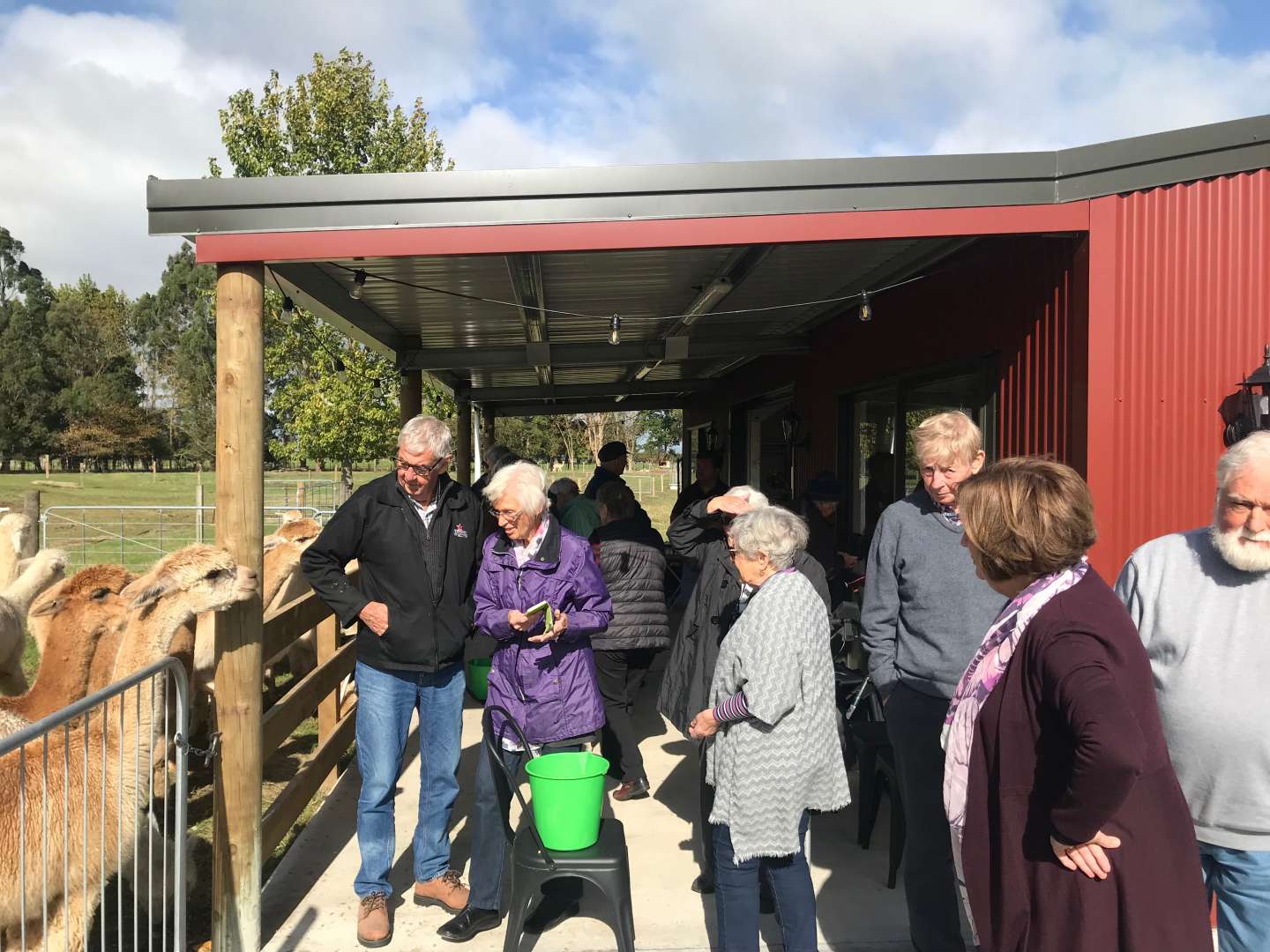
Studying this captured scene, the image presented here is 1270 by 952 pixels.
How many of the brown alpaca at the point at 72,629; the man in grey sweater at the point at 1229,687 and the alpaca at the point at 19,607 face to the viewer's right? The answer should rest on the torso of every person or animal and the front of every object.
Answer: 2

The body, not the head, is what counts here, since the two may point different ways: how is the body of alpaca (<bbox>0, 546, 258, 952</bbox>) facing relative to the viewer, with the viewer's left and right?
facing to the right of the viewer

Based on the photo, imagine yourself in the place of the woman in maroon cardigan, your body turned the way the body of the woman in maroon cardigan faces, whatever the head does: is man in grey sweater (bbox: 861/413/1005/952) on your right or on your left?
on your right

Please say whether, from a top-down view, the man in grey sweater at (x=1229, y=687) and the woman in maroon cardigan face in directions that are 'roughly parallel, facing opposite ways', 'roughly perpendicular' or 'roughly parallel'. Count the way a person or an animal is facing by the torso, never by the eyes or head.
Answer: roughly perpendicular

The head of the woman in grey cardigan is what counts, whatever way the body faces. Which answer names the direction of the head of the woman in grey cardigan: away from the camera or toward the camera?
away from the camera

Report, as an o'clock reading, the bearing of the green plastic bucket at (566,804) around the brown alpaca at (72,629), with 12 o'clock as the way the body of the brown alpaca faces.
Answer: The green plastic bucket is roughly at 2 o'clock from the brown alpaca.

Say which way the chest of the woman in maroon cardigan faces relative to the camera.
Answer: to the viewer's left

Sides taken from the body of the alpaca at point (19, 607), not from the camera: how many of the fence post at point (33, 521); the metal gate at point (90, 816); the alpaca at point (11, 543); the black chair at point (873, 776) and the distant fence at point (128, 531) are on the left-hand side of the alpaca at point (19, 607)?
3

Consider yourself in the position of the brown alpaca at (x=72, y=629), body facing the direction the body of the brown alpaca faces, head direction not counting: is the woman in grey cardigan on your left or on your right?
on your right

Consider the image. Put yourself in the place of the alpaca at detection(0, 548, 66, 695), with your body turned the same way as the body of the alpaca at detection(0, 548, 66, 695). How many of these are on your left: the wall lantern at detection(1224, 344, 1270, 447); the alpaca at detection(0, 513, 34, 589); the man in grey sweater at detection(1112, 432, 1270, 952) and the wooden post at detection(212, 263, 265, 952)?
1

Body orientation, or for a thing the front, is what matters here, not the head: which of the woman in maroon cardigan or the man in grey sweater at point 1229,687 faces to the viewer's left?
the woman in maroon cardigan

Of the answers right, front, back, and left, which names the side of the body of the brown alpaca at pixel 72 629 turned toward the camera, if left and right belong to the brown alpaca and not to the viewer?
right

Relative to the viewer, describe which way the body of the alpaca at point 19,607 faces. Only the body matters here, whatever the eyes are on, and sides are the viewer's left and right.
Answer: facing to the right of the viewer
